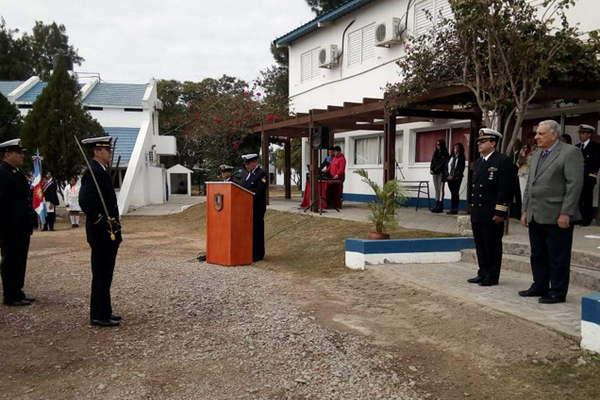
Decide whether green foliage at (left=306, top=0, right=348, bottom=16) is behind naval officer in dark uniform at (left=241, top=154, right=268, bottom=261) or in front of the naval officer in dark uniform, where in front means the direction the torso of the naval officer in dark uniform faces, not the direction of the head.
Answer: behind

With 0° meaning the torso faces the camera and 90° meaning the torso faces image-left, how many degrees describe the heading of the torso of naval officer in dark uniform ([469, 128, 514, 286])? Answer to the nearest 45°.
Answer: approximately 45°

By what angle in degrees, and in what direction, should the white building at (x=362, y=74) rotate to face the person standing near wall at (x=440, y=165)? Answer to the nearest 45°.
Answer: approximately 90° to its left

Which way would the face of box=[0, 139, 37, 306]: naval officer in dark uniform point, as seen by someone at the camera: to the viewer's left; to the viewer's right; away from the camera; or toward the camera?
to the viewer's right

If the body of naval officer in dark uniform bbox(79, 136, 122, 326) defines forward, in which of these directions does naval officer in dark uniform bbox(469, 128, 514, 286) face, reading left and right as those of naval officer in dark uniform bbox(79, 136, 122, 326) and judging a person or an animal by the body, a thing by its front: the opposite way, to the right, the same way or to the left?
the opposite way

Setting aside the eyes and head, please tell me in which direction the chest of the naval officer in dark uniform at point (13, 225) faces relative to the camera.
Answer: to the viewer's right

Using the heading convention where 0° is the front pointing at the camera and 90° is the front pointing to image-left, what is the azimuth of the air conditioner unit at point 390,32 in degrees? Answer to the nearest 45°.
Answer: approximately 45°

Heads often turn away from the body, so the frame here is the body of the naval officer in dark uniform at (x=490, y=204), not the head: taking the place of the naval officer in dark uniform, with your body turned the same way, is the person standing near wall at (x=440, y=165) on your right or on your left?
on your right

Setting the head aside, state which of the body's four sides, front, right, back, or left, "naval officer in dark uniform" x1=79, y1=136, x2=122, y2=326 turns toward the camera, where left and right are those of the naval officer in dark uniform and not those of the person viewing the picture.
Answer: right

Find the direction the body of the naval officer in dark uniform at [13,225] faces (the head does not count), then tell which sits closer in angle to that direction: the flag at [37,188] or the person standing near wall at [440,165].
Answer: the person standing near wall

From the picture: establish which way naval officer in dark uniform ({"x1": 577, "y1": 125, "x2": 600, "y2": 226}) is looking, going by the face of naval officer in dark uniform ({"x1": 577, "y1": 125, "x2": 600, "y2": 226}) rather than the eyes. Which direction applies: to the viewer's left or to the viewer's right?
to the viewer's left

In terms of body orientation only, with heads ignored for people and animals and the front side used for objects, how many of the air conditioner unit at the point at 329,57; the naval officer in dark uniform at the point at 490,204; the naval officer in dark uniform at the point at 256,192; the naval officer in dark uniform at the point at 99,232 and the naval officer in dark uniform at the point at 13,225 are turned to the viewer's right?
2

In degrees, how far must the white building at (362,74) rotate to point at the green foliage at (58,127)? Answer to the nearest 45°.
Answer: approximately 45° to its right

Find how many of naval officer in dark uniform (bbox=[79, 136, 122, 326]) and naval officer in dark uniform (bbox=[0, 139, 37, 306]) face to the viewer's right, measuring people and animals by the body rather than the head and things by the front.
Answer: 2
